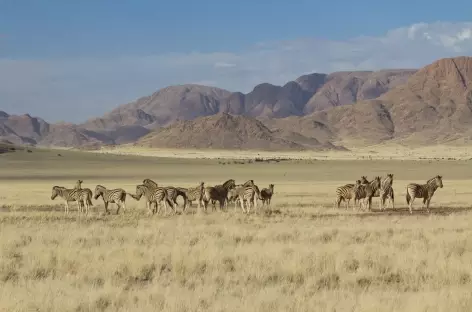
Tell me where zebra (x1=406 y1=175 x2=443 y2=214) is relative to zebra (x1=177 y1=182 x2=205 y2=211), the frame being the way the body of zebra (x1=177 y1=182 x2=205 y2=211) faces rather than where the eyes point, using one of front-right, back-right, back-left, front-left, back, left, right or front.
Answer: front

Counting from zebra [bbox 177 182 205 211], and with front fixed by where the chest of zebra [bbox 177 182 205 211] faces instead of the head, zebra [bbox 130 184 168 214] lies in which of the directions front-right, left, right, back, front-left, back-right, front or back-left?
back-right

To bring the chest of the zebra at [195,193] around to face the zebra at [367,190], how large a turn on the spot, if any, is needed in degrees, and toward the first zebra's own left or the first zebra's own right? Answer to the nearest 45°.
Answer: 0° — it already faces it

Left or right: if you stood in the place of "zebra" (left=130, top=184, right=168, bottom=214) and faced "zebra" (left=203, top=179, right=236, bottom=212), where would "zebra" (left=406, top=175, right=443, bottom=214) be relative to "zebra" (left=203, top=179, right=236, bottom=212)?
right

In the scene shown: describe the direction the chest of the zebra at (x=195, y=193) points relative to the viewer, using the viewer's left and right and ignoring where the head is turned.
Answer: facing to the right of the viewer

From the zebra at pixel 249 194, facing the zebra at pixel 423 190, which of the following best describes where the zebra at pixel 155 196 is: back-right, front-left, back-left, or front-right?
back-right
